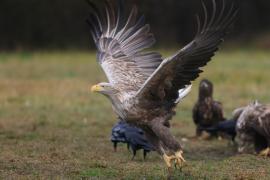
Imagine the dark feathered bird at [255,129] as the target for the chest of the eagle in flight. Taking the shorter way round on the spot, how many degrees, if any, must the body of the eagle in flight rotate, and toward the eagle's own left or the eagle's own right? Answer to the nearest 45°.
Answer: approximately 135° to the eagle's own right

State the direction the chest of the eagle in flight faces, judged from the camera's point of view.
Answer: to the viewer's left

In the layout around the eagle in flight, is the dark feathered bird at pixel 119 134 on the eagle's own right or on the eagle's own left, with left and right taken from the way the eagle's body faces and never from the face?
on the eagle's own right

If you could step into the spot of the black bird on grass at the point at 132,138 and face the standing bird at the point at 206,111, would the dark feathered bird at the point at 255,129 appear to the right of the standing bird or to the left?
right

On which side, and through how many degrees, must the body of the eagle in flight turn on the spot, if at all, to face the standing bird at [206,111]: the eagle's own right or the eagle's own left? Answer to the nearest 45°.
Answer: approximately 90° to the eagle's own right

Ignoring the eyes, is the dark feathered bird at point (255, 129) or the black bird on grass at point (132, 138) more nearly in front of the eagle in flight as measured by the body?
the black bird on grass
